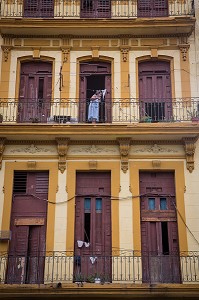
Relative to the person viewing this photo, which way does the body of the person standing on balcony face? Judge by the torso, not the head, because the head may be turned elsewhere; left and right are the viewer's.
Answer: facing the viewer and to the right of the viewer

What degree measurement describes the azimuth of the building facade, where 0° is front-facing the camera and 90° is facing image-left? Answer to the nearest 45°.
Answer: approximately 0°
